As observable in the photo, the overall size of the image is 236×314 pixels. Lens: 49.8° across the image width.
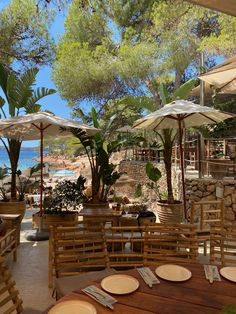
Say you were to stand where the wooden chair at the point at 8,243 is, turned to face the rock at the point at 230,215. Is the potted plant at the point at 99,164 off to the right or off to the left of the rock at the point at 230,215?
left

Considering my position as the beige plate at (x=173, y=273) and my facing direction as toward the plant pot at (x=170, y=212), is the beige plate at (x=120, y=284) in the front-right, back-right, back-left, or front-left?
back-left
